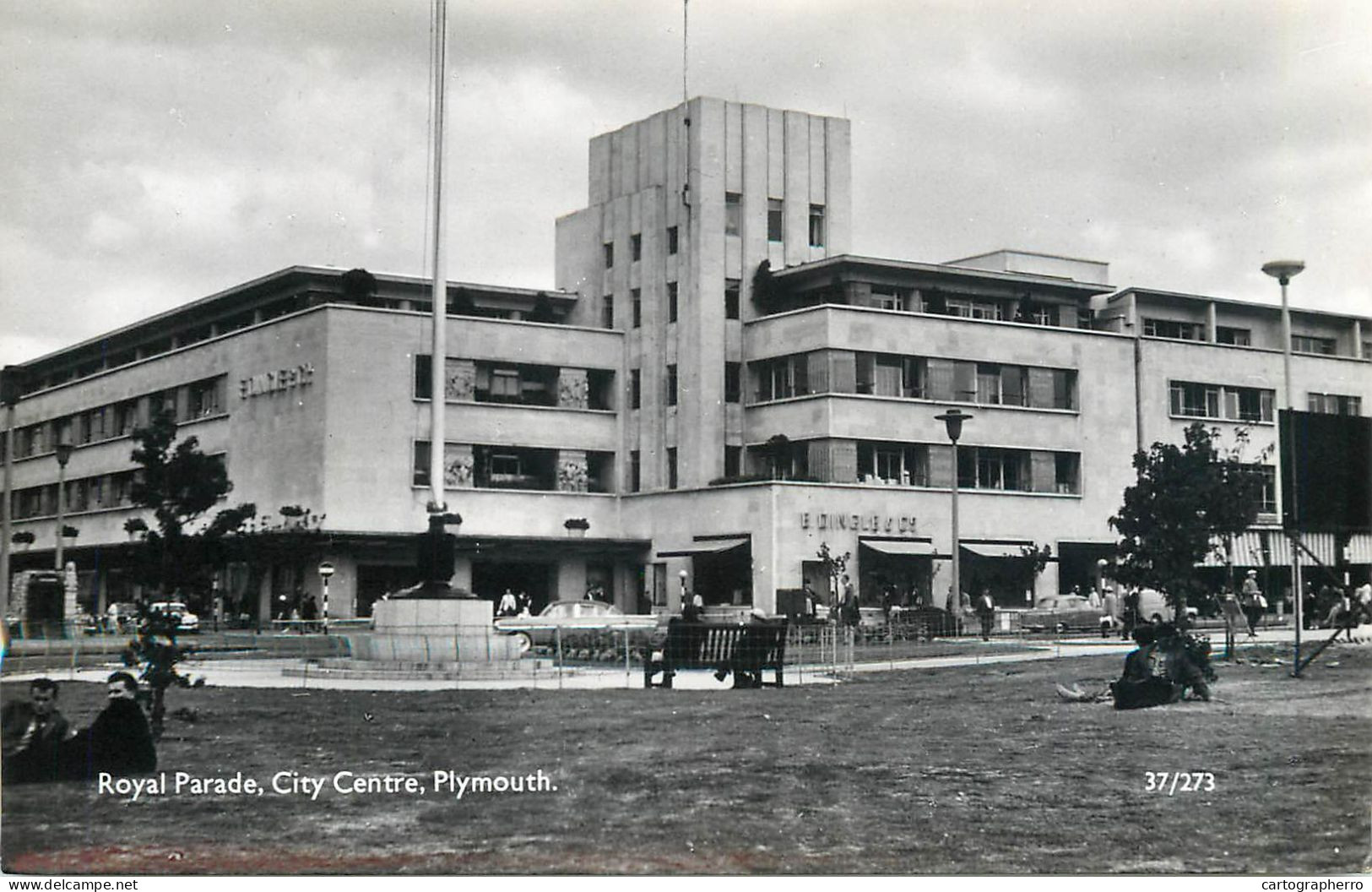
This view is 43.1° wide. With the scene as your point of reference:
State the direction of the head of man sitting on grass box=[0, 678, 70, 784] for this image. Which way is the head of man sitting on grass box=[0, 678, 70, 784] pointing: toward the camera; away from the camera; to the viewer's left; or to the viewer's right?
toward the camera

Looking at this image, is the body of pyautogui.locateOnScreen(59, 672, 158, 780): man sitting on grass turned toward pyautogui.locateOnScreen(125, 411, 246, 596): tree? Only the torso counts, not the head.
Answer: no

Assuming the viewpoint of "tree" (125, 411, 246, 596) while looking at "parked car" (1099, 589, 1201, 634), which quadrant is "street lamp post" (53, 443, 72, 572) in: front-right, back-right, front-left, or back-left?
back-left

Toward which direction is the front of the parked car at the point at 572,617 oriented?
to the viewer's left

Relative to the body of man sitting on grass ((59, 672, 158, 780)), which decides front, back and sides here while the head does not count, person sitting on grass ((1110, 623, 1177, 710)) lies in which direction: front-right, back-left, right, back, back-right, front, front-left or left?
back-left
